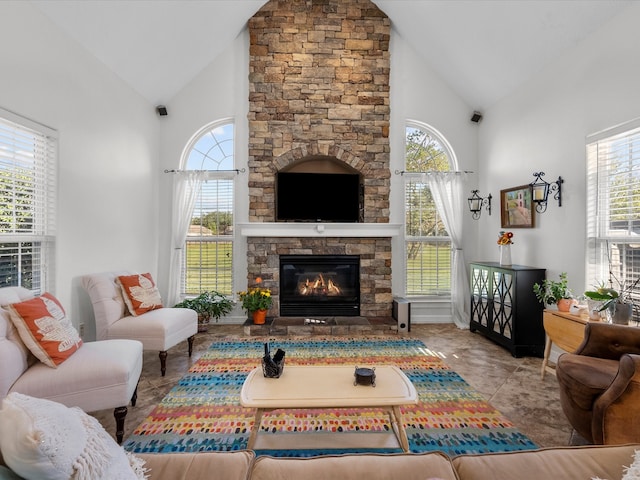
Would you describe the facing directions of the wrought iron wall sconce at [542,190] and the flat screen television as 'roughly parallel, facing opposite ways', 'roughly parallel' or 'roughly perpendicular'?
roughly perpendicular

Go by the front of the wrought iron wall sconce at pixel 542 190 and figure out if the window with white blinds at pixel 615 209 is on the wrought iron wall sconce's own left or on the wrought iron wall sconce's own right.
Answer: on the wrought iron wall sconce's own left

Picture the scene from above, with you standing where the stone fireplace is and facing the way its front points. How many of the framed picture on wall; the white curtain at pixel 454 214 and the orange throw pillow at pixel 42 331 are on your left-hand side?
2

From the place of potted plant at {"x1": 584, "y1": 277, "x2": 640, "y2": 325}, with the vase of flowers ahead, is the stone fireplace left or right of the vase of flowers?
left
